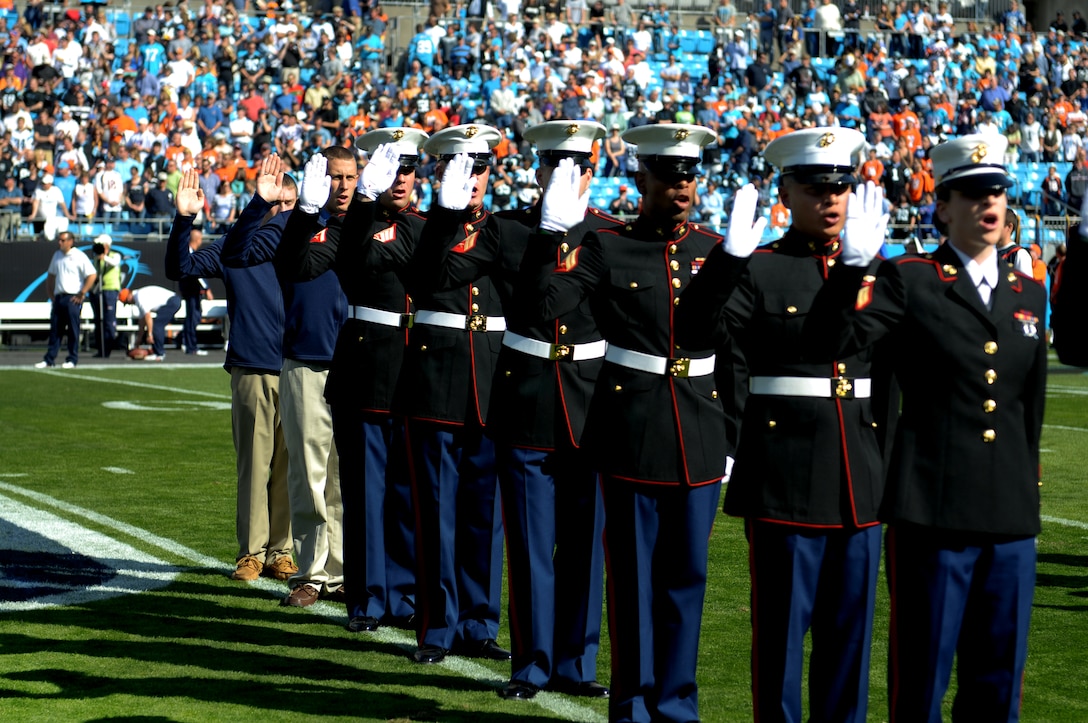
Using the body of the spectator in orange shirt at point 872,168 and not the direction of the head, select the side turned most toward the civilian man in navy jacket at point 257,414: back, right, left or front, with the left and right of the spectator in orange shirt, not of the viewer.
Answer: front

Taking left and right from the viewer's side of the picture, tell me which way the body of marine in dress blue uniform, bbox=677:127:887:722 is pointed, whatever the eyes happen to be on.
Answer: facing the viewer and to the right of the viewer

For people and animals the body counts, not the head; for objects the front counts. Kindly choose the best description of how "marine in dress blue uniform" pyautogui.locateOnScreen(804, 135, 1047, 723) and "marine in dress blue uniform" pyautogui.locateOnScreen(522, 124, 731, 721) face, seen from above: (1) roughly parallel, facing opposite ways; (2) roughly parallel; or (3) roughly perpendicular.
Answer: roughly parallel

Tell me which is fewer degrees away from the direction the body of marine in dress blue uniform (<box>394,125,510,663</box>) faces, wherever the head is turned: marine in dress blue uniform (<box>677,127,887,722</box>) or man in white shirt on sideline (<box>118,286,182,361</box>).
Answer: the marine in dress blue uniform

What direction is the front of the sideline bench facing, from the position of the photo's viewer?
facing the viewer

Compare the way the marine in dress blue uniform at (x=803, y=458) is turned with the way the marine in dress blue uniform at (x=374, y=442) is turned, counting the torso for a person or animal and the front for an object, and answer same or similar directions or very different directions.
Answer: same or similar directions

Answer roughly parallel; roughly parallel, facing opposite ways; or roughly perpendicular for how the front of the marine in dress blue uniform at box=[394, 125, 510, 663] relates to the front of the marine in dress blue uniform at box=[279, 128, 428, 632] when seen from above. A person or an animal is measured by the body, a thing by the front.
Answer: roughly parallel

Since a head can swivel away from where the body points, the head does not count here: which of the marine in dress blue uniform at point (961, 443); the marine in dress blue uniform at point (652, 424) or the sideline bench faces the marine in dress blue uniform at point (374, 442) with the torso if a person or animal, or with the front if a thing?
the sideline bench

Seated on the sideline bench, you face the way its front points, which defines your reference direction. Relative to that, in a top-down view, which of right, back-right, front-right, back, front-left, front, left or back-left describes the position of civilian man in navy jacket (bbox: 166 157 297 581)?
front

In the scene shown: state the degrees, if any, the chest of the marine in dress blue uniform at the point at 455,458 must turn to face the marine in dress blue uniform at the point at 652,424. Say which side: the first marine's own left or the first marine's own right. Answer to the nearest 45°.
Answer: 0° — they already face them

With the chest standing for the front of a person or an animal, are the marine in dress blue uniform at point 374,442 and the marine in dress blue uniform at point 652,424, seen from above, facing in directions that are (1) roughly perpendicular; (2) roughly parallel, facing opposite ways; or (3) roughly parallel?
roughly parallel

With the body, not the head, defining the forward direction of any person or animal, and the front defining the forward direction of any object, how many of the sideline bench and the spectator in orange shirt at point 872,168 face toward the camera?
2

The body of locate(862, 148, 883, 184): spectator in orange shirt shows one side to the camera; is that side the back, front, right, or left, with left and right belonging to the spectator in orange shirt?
front

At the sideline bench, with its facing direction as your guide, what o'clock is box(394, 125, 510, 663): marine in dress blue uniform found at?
The marine in dress blue uniform is roughly at 12 o'clock from the sideline bench.
